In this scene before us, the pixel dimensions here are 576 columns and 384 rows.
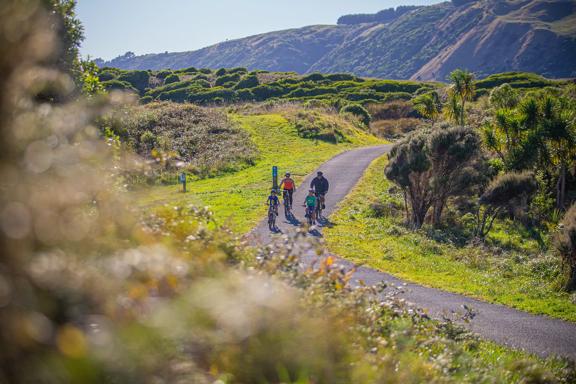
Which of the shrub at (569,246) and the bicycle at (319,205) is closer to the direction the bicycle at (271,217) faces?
the shrub

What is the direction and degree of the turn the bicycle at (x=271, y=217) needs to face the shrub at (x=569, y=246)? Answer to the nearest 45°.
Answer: approximately 45° to its left

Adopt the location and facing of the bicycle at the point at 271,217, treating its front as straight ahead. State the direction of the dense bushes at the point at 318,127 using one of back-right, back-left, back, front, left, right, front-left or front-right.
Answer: back

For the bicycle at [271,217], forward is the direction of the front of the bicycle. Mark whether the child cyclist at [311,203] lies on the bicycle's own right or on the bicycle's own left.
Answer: on the bicycle's own left

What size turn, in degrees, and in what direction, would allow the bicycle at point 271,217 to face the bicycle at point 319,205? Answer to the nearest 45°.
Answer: approximately 135° to its left

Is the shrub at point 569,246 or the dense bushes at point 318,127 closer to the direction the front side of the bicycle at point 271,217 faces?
the shrub

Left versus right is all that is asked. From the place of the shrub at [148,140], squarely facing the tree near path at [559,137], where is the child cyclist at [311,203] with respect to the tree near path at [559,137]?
right

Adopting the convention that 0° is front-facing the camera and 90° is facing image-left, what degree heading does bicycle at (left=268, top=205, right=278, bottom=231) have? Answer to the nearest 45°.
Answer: approximately 0°

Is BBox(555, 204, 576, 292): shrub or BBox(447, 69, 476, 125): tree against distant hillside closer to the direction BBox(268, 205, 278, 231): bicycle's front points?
the shrub

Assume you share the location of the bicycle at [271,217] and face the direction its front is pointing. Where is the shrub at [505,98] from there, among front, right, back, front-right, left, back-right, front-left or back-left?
back-left

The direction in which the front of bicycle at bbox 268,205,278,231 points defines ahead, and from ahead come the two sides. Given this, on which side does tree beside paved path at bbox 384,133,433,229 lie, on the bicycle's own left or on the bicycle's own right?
on the bicycle's own left

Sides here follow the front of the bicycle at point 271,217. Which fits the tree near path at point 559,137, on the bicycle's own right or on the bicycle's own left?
on the bicycle's own left
